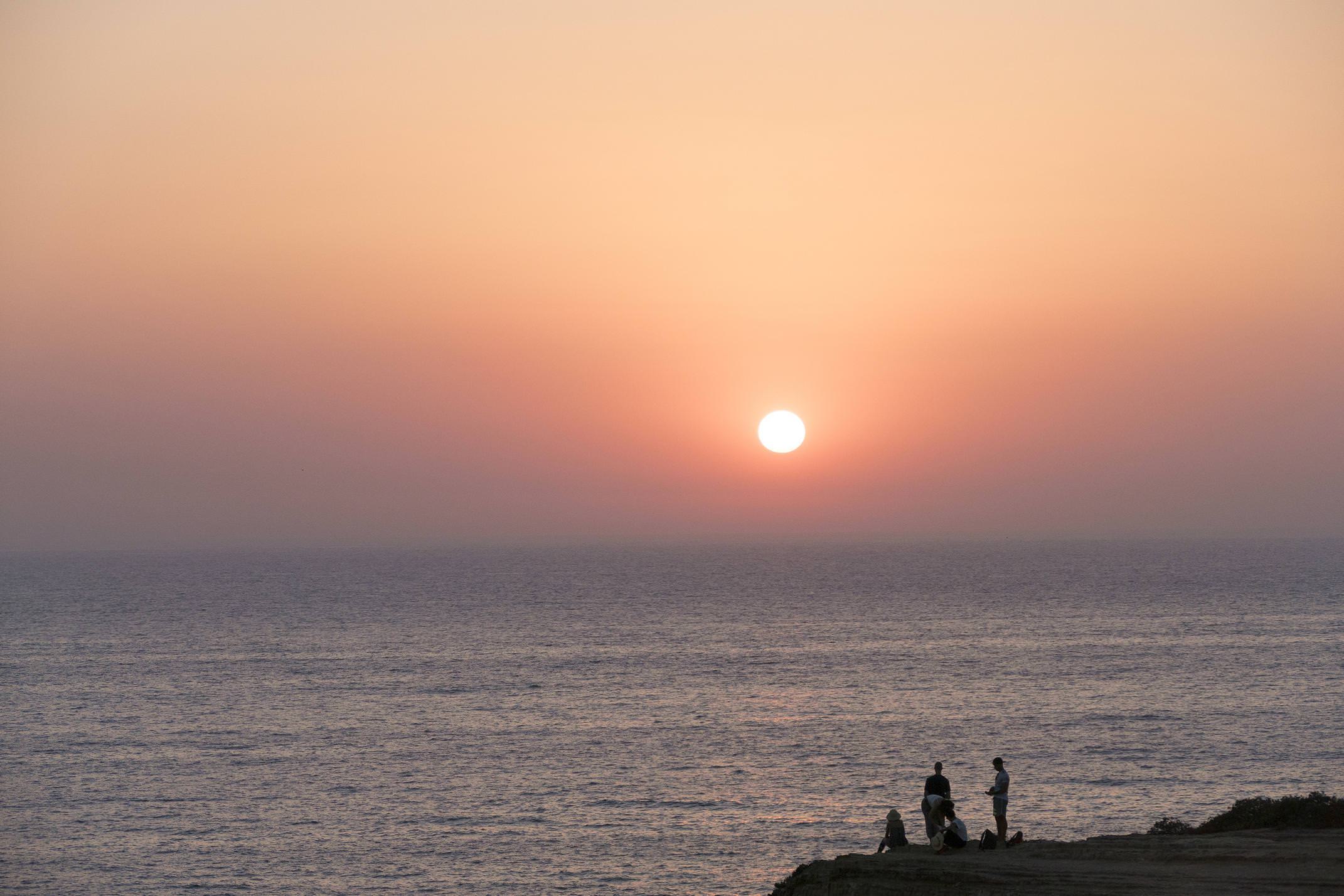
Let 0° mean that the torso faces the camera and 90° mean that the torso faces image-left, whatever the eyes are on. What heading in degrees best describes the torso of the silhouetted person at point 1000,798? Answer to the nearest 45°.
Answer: approximately 90°

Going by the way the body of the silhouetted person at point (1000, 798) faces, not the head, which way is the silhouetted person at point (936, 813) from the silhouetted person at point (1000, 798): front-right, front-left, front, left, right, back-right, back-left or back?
front-left

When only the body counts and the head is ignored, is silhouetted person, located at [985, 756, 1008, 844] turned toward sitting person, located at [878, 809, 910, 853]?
yes

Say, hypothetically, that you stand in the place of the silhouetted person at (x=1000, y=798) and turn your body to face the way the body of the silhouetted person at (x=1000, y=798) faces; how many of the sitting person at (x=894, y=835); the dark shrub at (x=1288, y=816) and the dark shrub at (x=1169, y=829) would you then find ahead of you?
1

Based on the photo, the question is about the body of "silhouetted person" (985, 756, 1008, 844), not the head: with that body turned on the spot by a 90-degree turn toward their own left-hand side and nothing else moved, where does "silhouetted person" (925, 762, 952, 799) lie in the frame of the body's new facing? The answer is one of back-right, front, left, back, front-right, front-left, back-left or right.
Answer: front-right

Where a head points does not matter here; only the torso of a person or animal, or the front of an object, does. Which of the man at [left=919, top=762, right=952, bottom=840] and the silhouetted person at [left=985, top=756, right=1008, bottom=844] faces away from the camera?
the man
